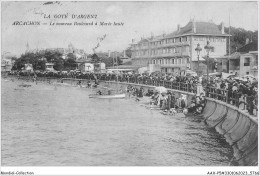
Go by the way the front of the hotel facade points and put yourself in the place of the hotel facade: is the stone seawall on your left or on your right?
on your left

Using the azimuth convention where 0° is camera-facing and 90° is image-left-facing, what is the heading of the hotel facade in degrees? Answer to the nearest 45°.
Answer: approximately 45°
